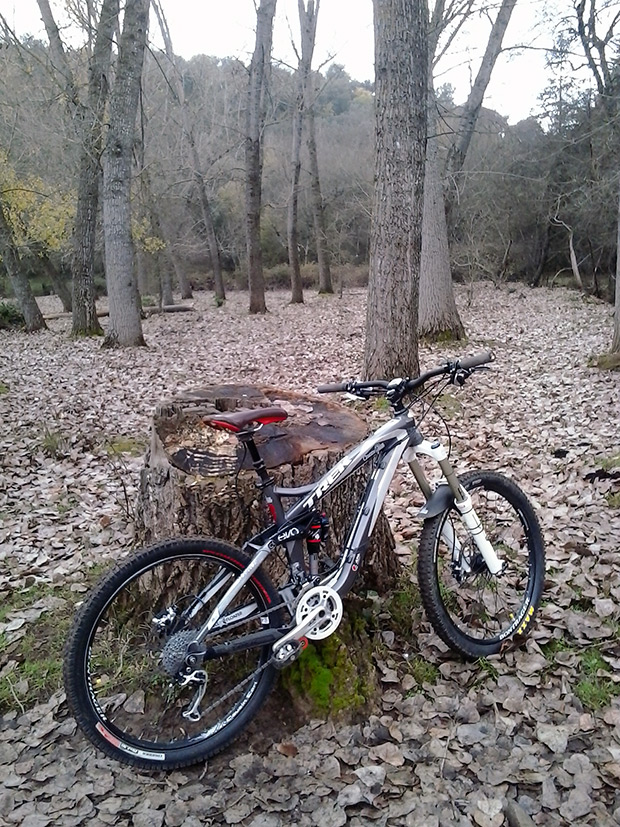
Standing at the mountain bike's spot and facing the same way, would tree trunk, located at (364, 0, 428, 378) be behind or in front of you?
in front

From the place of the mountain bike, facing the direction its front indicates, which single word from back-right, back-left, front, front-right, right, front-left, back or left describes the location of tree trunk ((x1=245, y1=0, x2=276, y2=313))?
front-left

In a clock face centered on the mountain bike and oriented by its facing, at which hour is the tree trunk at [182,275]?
The tree trunk is roughly at 10 o'clock from the mountain bike.

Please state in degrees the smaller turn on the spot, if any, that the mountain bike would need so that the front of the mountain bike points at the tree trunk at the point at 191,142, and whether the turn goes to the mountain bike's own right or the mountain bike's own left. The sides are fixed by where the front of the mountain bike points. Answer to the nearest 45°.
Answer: approximately 45° to the mountain bike's own left

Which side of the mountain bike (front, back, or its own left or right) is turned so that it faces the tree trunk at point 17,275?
left

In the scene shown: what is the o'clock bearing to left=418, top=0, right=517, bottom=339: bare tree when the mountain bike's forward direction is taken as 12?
The bare tree is roughly at 11 o'clock from the mountain bike.

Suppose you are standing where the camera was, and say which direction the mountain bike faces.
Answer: facing away from the viewer and to the right of the viewer
